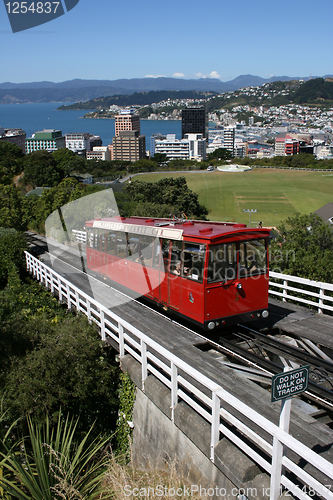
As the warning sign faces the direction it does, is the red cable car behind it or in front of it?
behind

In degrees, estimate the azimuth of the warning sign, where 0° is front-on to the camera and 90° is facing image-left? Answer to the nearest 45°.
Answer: approximately 315°

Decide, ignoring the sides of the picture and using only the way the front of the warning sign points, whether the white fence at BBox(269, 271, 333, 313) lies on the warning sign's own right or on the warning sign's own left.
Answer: on the warning sign's own left

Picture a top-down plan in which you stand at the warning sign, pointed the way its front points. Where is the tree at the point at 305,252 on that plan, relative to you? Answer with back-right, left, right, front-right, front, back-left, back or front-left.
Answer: back-left
